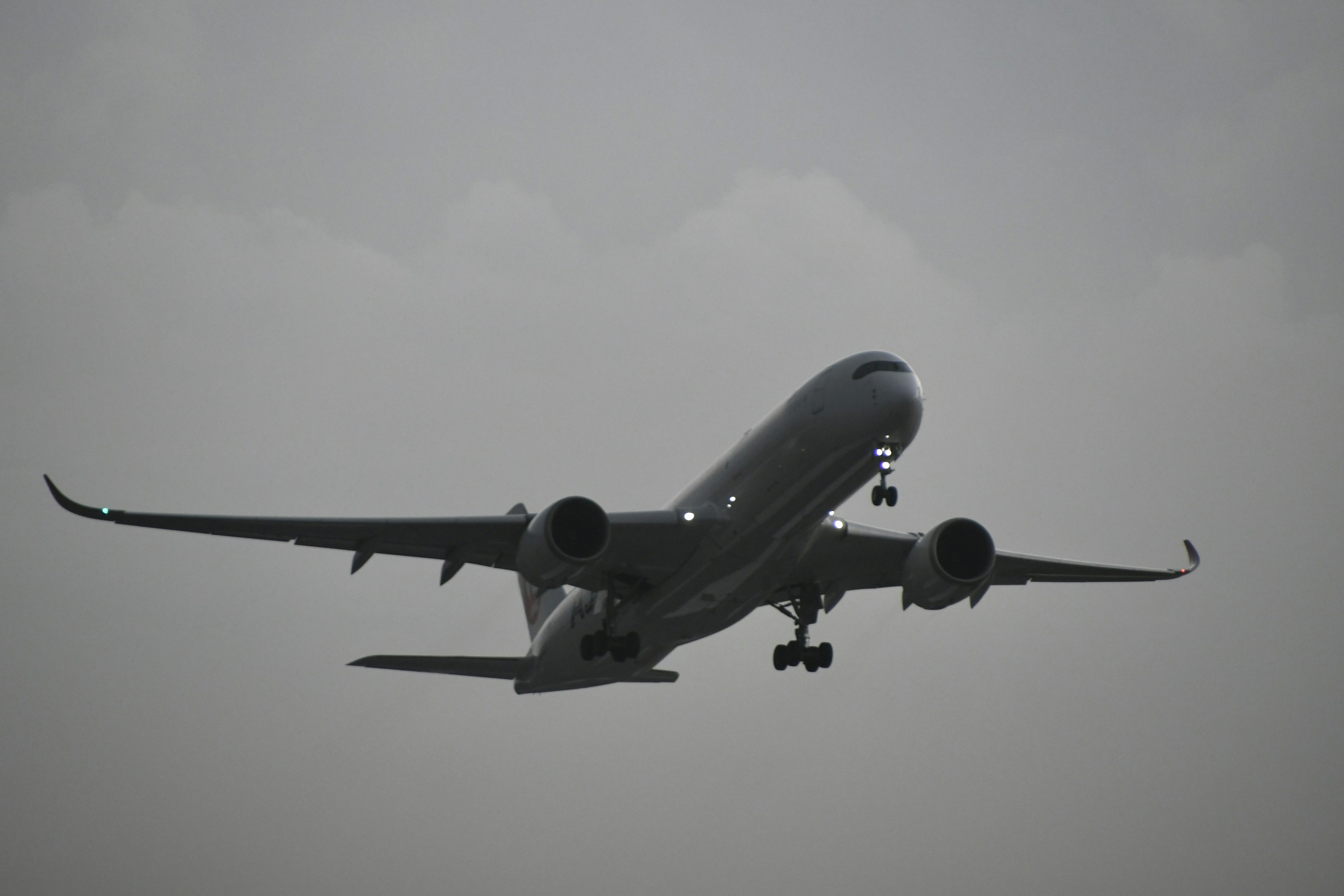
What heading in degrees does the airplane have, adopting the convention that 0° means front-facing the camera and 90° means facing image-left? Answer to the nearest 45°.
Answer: approximately 315°
